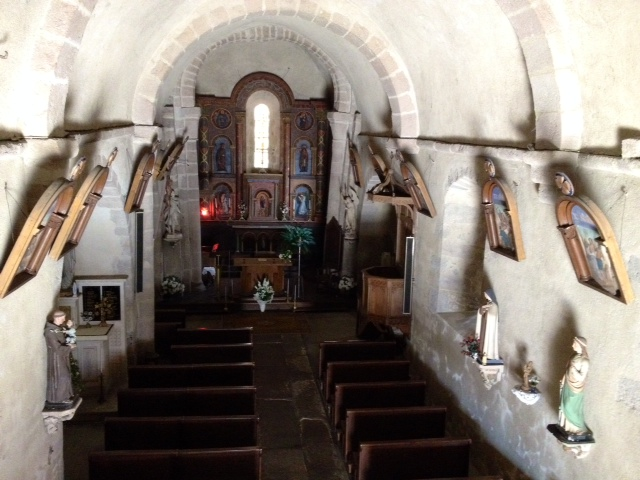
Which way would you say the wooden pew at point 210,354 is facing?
away from the camera

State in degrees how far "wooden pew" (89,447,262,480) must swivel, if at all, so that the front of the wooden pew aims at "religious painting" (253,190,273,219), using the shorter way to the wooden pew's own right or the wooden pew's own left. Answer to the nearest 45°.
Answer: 0° — it already faces it

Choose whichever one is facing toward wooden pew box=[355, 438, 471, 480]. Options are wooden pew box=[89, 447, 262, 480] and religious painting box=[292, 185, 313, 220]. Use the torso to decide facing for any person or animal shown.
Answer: the religious painting

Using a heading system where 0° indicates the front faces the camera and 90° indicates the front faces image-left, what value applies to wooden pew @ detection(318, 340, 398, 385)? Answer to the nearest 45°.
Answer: approximately 180°

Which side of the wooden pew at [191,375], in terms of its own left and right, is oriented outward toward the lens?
back

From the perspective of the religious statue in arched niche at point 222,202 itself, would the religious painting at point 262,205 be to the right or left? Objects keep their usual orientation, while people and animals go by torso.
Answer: on its left

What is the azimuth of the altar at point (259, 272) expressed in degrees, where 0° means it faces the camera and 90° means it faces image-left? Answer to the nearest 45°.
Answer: approximately 0°

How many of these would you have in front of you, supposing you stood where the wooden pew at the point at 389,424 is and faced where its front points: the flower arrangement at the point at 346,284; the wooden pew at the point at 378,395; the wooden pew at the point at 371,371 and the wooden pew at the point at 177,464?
3

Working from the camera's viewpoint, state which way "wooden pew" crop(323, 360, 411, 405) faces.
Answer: facing away from the viewer

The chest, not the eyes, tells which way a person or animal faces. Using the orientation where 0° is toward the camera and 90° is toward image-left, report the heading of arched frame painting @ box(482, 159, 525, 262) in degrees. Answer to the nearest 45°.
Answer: approximately 45°

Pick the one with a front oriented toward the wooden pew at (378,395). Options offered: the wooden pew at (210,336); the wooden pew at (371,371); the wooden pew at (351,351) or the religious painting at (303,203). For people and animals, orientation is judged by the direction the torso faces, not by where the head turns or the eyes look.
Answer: the religious painting
